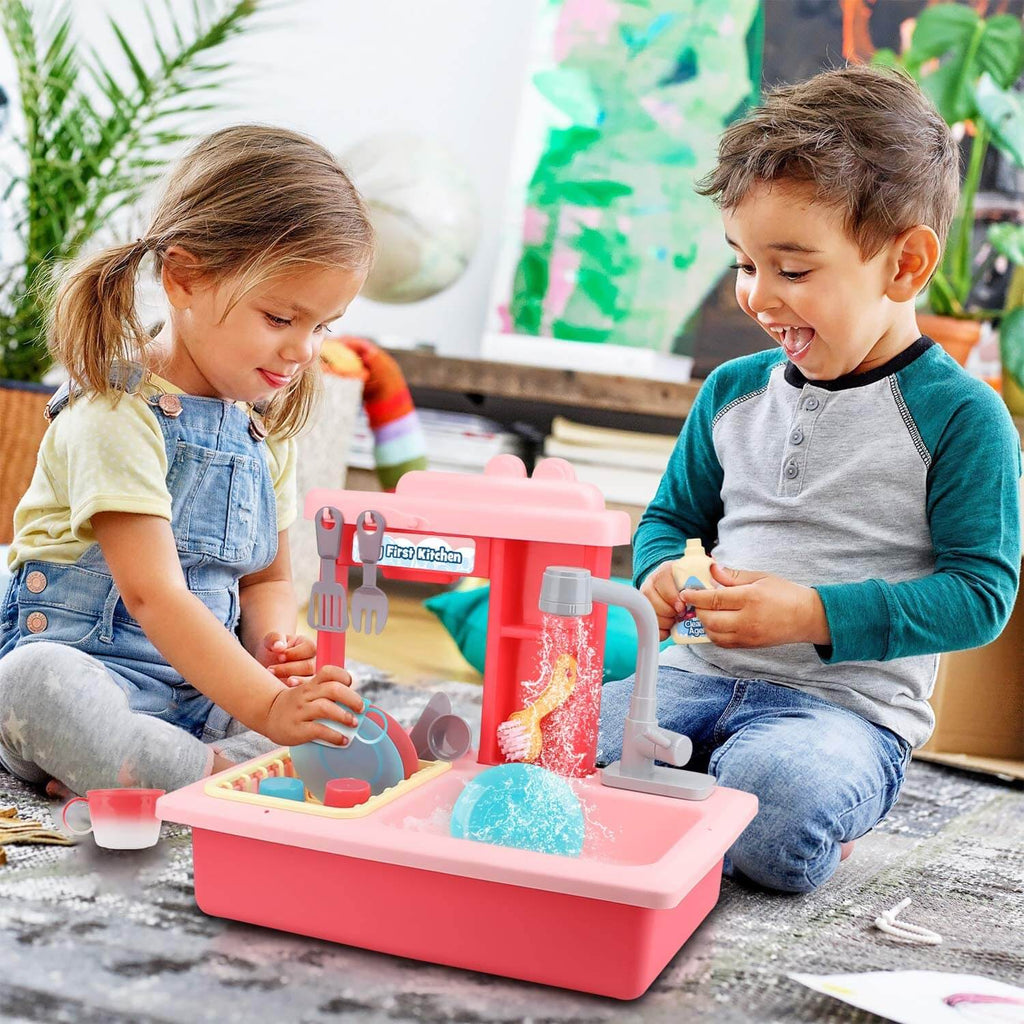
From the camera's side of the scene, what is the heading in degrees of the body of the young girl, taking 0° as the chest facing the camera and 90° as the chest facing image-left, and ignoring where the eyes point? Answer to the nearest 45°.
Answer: approximately 315°

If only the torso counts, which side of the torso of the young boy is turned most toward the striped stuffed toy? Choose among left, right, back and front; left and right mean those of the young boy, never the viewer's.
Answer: right

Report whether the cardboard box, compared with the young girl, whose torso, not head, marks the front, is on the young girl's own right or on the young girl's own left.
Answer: on the young girl's own left

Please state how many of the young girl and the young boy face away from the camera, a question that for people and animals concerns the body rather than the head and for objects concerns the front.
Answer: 0

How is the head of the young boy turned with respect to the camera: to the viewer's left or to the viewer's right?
to the viewer's left
